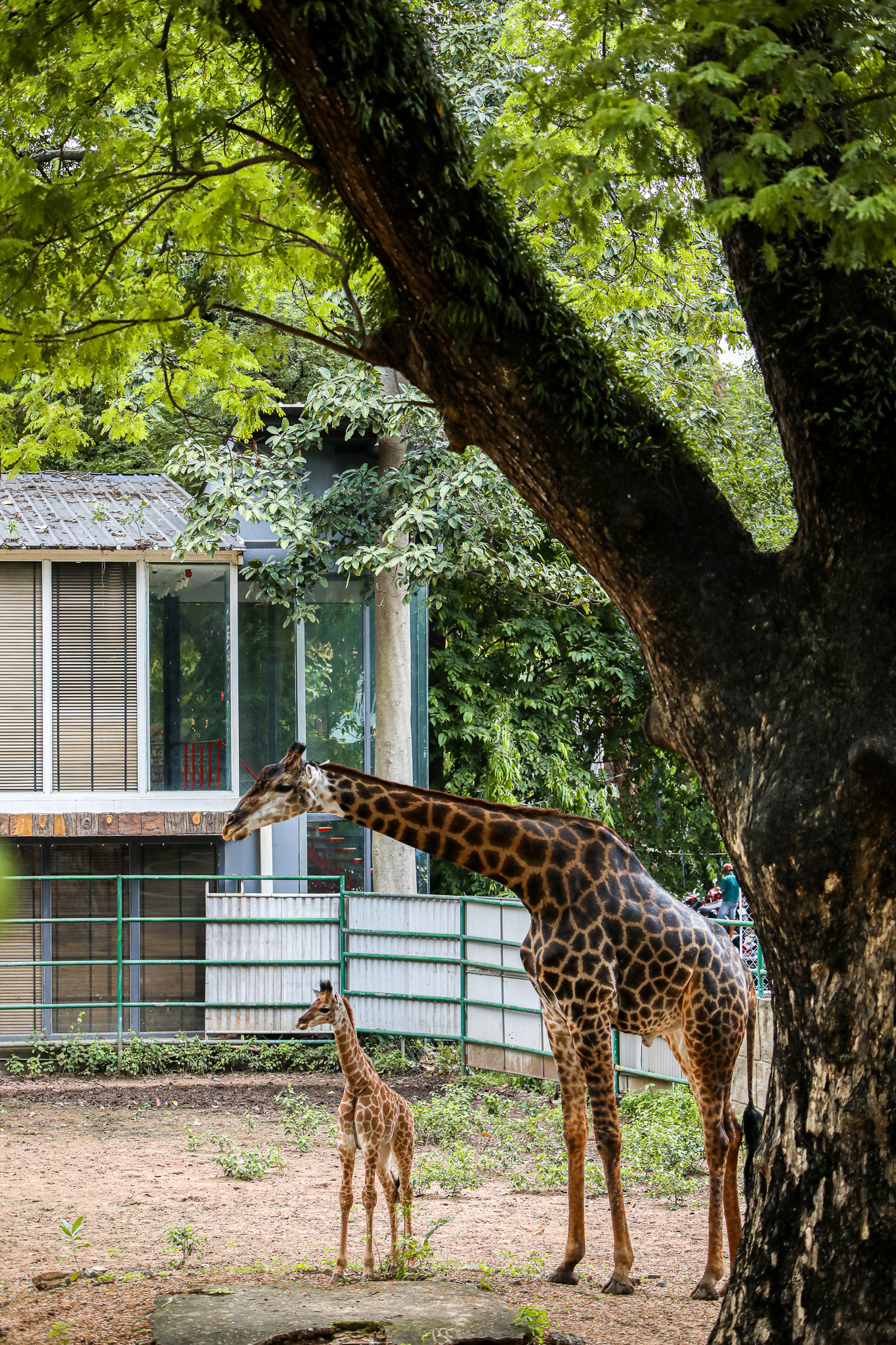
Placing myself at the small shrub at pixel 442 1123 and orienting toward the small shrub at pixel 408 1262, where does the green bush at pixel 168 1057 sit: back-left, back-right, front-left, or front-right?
back-right

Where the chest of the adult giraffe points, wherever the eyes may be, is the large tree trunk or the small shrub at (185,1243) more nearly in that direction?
the small shrub

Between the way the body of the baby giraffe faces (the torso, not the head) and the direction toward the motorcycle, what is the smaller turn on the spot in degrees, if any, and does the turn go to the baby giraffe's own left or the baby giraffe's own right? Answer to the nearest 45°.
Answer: approximately 135° to the baby giraffe's own right

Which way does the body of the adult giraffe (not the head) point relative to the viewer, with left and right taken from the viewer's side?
facing to the left of the viewer
